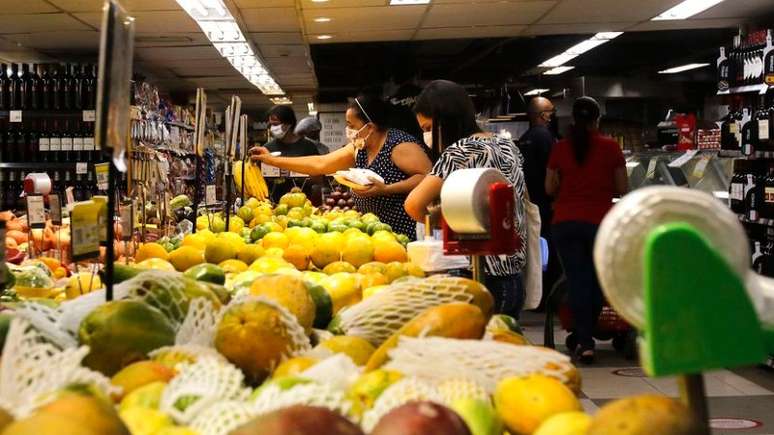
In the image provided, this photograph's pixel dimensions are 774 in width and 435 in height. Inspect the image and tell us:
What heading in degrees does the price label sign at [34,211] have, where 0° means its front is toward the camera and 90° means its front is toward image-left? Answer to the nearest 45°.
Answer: approximately 0°

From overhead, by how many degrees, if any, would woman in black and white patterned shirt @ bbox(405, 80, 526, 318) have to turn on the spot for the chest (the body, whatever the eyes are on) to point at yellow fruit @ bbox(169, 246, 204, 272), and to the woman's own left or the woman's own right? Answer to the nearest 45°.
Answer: approximately 45° to the woman's own left

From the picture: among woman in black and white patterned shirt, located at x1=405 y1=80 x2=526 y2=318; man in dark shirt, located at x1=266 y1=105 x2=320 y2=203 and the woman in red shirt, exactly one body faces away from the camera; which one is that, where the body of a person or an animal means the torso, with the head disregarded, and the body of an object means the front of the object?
the woman in red shirt

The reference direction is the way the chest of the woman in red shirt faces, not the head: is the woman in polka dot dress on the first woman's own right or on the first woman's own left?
on the first woman's own left

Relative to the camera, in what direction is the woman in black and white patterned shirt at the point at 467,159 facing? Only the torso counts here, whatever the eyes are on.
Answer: to the viewer's left

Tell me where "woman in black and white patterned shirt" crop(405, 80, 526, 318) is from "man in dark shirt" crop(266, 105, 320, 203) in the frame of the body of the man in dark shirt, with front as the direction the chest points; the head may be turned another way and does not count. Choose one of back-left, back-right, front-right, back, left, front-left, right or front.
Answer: front-left

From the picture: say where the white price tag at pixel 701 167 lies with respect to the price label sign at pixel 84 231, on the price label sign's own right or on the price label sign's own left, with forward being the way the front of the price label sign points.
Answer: on the price label sign's own left

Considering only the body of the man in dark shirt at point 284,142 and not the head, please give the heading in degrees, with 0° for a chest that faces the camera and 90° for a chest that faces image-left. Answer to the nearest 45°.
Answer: approximately 45°

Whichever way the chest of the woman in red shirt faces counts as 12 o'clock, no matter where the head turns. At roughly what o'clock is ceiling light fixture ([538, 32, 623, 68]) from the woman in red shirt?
The ceiling light fixture is roughly at 12 o'clock from the woman in red shirt.

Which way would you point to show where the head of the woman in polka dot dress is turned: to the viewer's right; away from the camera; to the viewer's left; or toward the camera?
to the viewer's left

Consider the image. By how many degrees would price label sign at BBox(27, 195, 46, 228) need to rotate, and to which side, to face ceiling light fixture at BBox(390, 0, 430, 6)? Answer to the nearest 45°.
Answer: approximately 135° to its left

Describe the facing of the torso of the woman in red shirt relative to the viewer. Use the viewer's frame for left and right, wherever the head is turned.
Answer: facing away from the viewer

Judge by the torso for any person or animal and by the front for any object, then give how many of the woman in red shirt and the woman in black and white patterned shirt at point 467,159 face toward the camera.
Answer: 0

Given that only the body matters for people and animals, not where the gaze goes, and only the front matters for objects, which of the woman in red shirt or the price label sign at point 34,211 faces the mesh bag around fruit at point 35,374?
the price label sign

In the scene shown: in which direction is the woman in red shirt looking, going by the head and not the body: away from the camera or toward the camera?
away from the camera

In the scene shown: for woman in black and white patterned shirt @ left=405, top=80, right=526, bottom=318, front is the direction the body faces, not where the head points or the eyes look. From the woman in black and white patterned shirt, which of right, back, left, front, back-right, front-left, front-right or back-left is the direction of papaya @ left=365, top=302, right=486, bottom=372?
left
